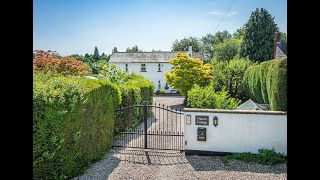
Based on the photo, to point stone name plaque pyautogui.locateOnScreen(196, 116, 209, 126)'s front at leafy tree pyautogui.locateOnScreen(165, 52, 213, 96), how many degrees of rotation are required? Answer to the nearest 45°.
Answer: approximately 180°

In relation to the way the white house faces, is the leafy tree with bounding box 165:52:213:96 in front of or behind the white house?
in front

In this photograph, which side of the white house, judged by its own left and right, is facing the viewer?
front

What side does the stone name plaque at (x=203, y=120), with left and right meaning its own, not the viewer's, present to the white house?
back

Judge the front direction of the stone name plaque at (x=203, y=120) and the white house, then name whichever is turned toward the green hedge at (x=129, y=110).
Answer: the white house

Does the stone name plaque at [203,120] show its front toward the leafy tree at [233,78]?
no

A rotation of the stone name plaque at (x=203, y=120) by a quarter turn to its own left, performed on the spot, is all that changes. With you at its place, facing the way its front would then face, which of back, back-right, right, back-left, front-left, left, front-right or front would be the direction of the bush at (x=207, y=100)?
left

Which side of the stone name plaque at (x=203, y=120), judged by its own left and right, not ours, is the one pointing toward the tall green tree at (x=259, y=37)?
back

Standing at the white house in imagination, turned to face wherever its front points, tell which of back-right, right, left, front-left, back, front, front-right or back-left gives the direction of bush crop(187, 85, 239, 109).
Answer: front

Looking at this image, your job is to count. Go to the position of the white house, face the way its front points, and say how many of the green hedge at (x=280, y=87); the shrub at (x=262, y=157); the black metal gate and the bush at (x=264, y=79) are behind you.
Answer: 0

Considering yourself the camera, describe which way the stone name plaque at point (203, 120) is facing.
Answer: facing the viewer

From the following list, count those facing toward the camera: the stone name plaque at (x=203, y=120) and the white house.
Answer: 2

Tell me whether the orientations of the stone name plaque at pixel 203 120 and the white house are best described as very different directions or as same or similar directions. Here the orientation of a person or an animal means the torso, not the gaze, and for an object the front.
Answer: same or similar directions

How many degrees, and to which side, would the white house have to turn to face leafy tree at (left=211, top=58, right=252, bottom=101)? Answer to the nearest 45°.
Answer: approximately 45° to its left
